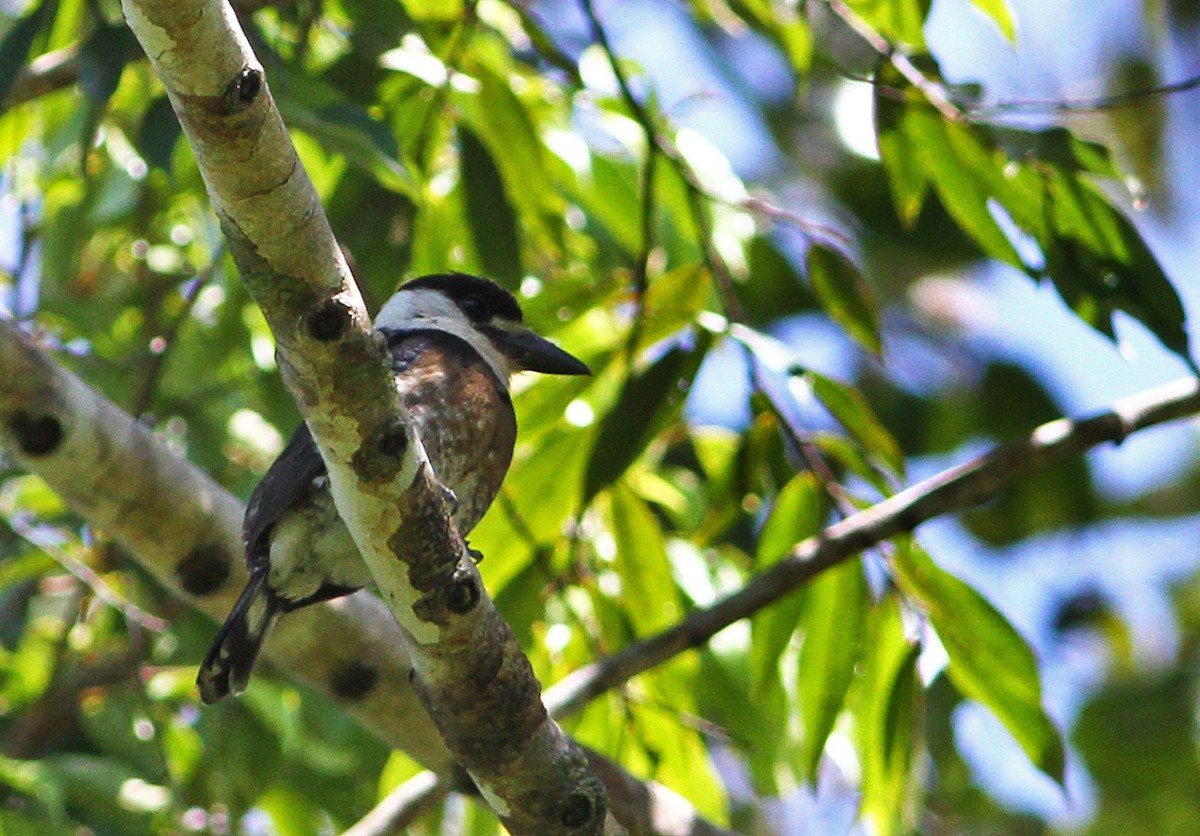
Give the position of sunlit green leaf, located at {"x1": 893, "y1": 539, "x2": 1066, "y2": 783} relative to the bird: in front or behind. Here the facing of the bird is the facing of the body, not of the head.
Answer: in front

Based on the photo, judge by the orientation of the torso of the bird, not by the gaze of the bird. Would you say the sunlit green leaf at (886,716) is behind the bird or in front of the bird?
in front

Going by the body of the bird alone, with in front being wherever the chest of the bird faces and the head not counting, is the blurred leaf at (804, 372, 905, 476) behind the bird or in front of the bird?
in front

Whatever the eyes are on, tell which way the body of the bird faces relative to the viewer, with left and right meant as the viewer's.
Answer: facing to the right of the viewer

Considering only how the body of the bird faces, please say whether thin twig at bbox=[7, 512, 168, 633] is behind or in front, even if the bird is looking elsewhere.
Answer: behind
